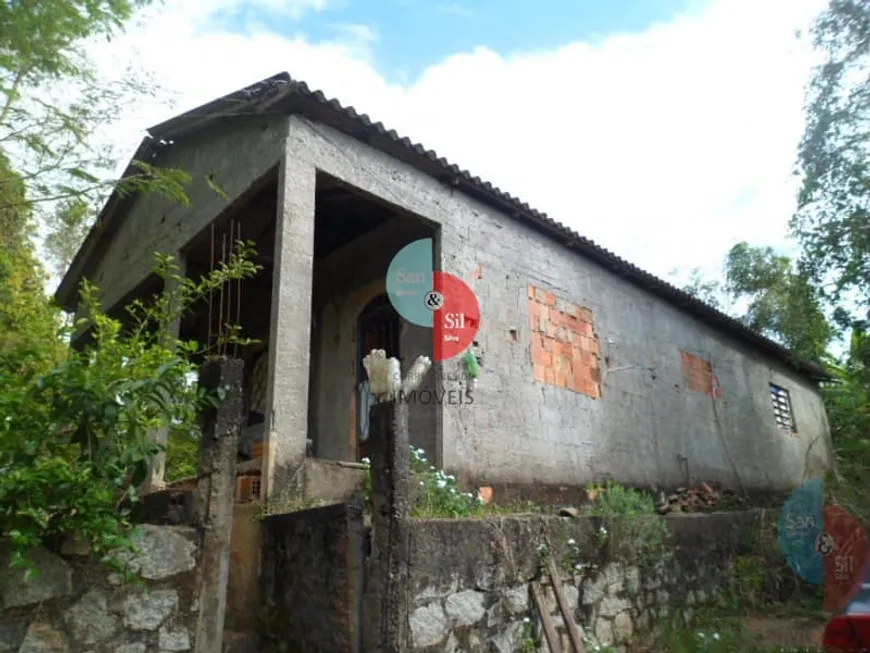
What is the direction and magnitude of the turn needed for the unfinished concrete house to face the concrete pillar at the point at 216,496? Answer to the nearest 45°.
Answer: approximately 45° to its left

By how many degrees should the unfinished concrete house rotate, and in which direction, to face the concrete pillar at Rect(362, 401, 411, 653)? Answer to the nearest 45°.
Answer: approximately 45° to its left

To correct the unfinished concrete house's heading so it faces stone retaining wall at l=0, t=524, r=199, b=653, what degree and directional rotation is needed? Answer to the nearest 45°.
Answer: approximately 45° to its left

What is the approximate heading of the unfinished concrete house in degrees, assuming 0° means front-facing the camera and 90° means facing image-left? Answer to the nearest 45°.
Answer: approximately 45°
